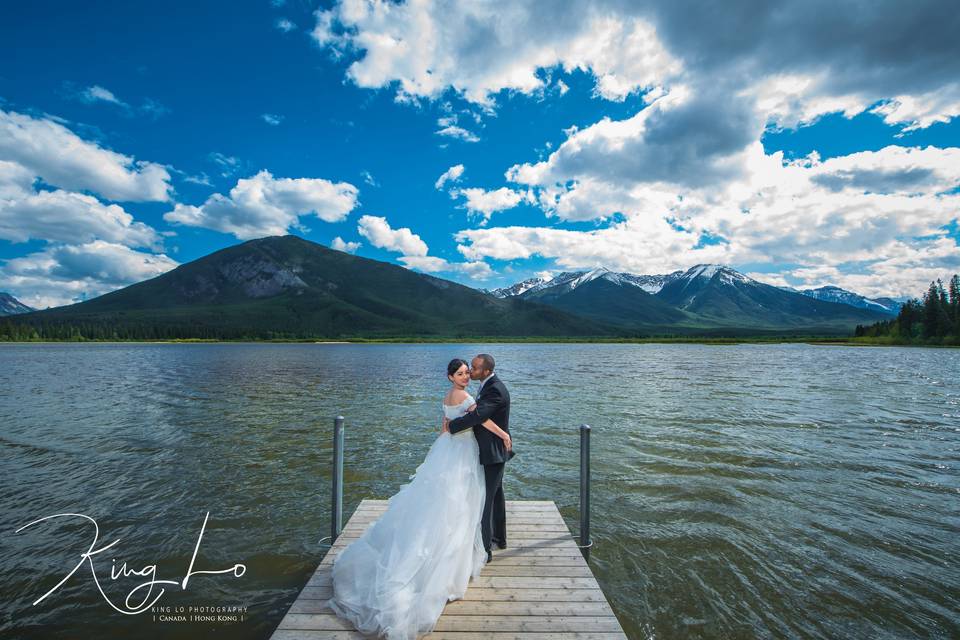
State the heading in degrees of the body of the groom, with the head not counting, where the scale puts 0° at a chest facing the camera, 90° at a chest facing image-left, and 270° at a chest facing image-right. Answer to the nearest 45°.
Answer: approximately 90°

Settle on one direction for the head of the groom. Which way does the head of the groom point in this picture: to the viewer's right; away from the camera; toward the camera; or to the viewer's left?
to the viewer's left
